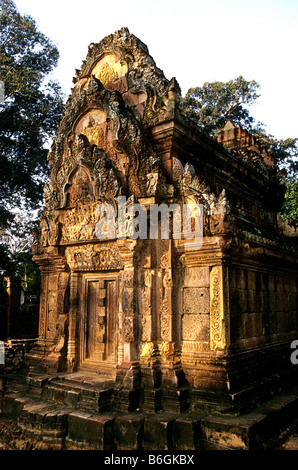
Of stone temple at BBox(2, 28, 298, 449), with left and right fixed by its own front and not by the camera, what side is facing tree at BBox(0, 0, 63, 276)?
right

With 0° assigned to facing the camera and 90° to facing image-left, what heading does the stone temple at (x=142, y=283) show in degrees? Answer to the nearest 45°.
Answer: approximately 45°

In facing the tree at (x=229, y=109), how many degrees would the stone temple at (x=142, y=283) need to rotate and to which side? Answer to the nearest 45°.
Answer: approximately 135° to its right
